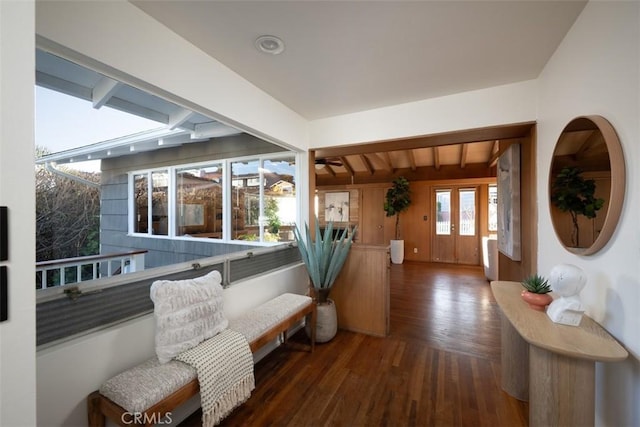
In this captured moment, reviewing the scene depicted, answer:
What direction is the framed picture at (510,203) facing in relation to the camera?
to the viewer's left

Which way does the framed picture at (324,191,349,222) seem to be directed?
toward the camera

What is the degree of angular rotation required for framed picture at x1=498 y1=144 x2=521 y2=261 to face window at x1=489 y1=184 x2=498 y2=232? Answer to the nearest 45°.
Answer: approximately 90° to its right

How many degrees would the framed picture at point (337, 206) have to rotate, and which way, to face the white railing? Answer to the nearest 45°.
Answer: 0° — it already faces it

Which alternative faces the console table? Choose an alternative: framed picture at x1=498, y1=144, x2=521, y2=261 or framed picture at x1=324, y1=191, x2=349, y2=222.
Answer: framed picture at x1=324, y1=191, x2=349, y2=222

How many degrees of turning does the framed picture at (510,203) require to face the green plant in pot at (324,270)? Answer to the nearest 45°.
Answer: approximately 45° to its left

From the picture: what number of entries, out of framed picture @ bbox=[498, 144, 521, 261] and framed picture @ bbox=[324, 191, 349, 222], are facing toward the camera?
1

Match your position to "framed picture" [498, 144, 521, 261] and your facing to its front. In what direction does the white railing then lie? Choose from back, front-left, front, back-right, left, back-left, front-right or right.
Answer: front-left

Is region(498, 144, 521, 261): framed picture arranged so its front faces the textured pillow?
no

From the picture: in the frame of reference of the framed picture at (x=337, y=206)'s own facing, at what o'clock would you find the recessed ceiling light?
The recessed ceiling light is roughly at 12 o'clock from the framed picture.

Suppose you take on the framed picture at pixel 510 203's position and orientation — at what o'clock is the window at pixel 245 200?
The window is roughly at 11 o'clock from the framed picture.

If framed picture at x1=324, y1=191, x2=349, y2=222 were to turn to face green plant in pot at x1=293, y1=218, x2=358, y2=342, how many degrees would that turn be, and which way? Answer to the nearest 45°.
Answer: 0° — it already faces it

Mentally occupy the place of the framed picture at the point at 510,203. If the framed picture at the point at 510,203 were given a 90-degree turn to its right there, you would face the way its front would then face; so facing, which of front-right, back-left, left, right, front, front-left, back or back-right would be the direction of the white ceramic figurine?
back

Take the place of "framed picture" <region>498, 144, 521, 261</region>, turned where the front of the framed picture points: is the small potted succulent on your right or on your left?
on your left

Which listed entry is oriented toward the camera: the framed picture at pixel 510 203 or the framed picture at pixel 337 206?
the framed picture at pixel 337 206

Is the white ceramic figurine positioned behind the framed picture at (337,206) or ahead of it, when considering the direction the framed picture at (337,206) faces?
ahead
